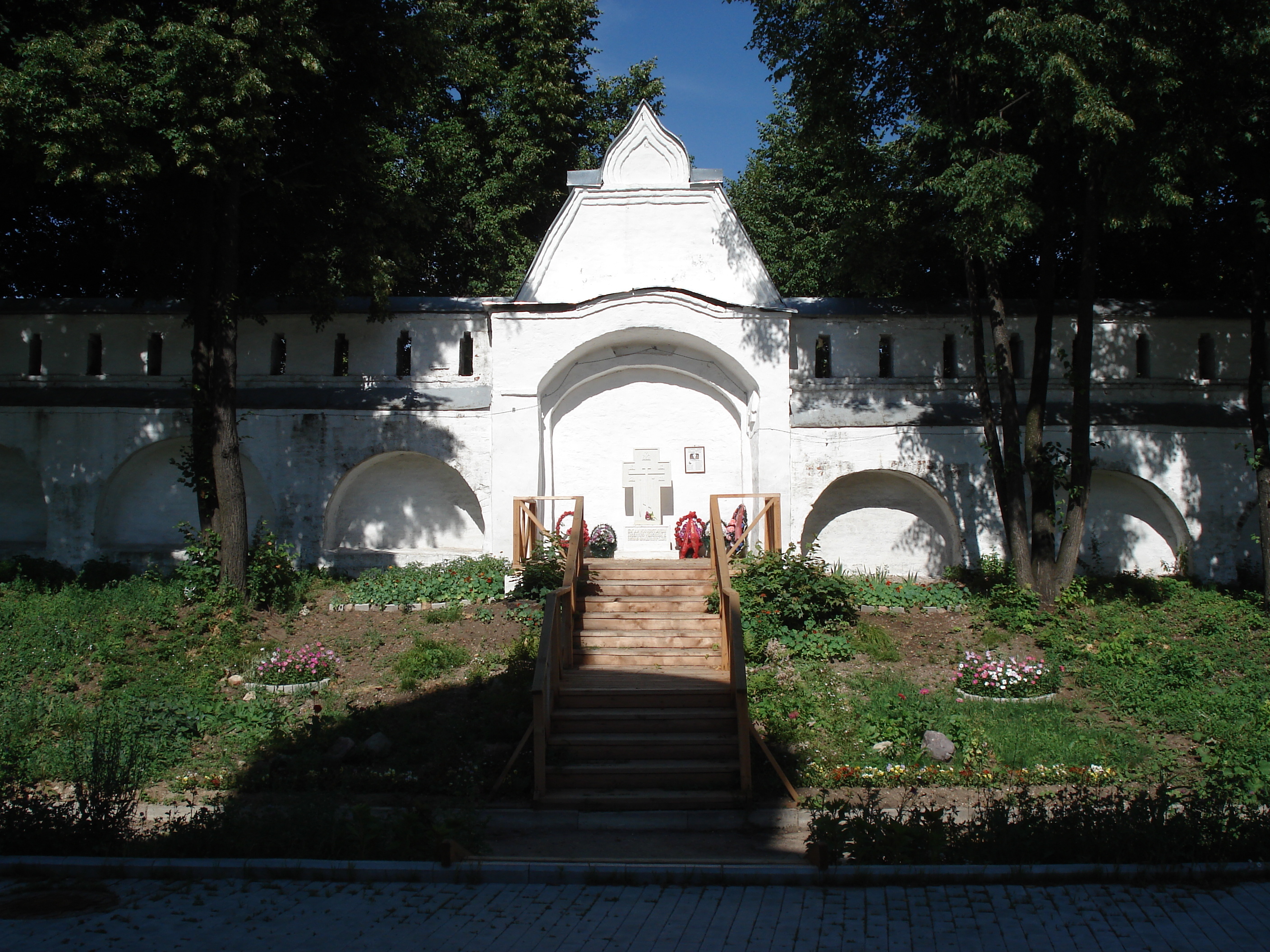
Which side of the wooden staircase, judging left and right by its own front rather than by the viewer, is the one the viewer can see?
front

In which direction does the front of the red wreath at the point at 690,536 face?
toward the camera

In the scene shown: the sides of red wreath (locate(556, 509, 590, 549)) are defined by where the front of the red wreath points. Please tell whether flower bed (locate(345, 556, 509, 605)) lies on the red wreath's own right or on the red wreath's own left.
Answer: on the red wreath's own right

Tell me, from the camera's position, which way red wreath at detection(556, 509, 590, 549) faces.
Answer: facing the viewer

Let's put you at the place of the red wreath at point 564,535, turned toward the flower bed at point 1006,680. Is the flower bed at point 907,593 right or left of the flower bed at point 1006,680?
left

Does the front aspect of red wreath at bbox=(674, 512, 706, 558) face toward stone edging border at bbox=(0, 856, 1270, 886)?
yes

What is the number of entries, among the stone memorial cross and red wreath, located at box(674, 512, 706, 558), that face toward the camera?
2

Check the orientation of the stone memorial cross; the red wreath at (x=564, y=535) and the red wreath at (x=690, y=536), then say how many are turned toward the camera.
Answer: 3

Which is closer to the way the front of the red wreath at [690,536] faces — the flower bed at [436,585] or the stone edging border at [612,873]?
the stone edging border

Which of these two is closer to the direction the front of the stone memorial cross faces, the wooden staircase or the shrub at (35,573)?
the wooden staircase
